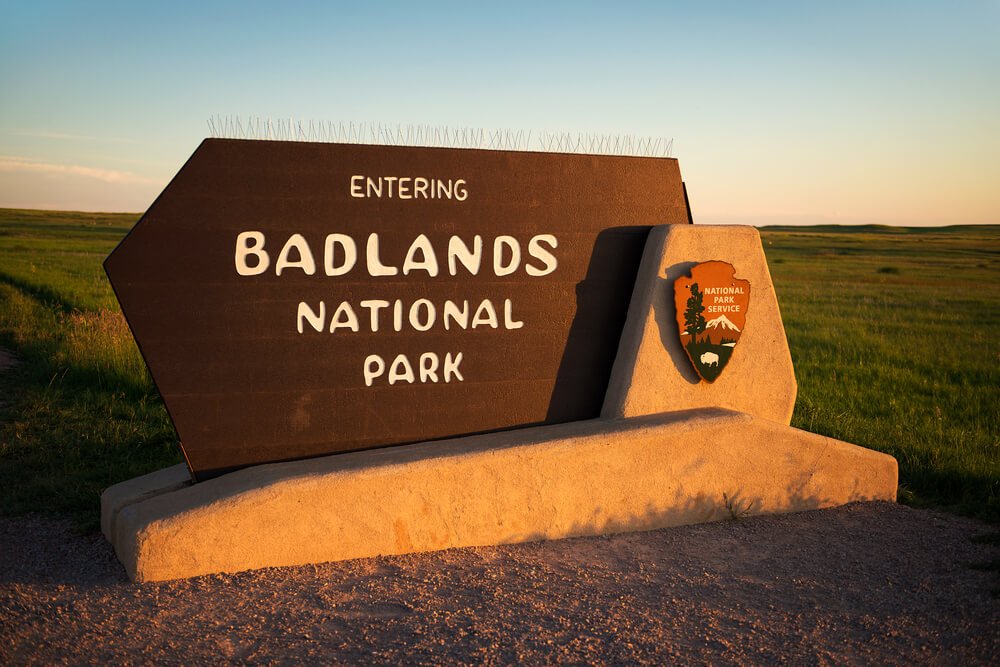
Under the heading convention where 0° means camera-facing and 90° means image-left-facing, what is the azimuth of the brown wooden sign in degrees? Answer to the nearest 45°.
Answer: approximately 315°
